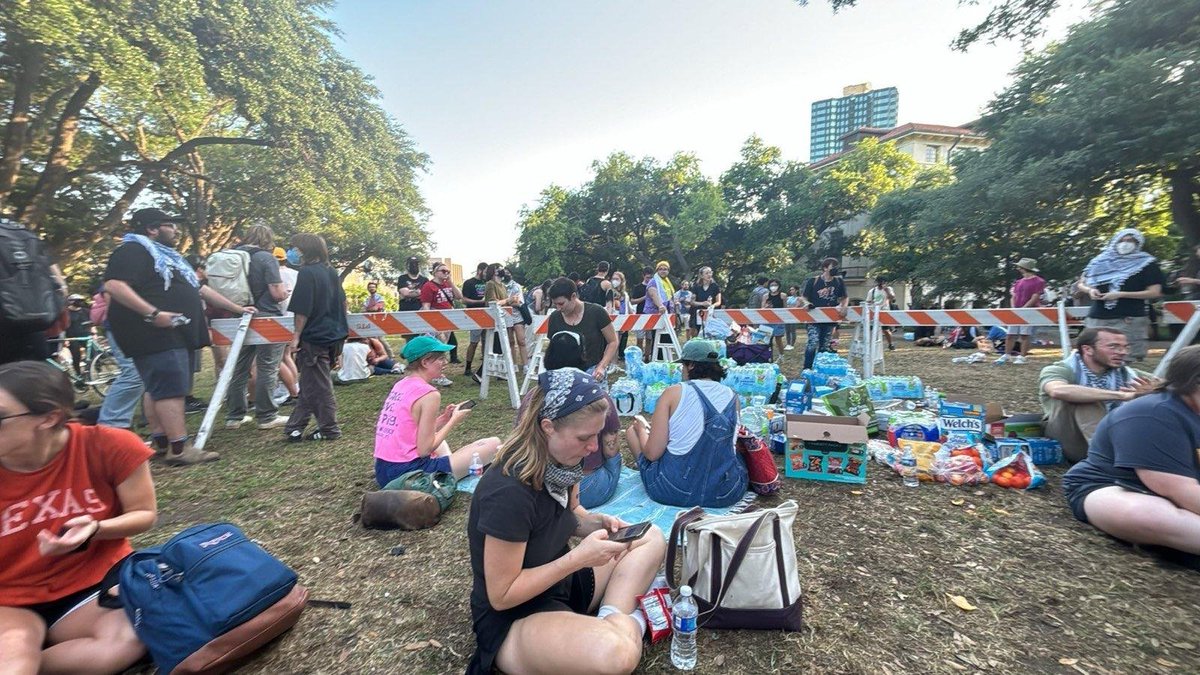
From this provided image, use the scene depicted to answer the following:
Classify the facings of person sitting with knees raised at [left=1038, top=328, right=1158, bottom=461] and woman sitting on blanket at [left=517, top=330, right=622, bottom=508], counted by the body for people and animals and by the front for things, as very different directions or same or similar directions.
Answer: very different directions

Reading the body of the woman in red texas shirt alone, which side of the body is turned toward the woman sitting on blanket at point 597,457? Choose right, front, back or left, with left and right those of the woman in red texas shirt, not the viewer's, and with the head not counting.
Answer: left

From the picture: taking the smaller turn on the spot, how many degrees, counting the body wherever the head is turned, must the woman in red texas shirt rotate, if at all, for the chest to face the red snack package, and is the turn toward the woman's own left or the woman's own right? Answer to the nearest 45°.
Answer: approximately 45° to the woman's own left

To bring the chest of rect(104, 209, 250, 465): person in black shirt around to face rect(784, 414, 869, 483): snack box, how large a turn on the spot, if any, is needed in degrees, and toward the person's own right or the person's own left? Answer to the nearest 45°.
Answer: approximately 45° to the person's own right

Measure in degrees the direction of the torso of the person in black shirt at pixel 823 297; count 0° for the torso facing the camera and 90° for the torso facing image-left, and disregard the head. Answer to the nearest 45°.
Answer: approximately 0°

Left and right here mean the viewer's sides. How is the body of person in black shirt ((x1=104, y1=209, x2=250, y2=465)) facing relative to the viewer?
facing to the right of the viewer

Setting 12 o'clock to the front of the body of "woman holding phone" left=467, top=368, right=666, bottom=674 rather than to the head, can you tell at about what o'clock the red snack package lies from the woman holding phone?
The red snack package is roughly at 11 o'clock from the woman holding phone.
